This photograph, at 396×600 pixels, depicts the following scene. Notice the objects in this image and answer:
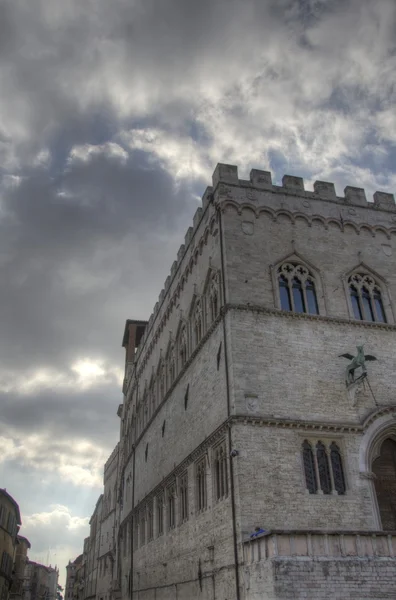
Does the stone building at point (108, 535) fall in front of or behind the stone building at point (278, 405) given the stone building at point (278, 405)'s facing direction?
behind

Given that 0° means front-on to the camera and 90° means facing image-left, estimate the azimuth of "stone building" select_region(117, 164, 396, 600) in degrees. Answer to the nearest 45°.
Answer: approximately 0°

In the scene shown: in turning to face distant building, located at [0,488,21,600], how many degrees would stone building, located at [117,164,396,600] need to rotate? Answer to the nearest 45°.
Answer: approximately 135° to its right
